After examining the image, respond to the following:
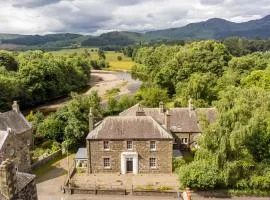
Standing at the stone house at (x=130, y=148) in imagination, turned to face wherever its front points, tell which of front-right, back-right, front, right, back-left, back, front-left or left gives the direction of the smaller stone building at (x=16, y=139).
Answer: right

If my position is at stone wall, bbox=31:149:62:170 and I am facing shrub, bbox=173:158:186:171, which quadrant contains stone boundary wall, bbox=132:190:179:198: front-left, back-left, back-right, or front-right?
front-right

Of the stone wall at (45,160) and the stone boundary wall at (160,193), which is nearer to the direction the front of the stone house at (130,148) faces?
the stone boundary wall

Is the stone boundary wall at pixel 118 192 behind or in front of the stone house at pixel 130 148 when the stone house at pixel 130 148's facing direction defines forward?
in front

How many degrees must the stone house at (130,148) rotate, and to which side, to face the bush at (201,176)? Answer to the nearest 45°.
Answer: approximately 45° to its left

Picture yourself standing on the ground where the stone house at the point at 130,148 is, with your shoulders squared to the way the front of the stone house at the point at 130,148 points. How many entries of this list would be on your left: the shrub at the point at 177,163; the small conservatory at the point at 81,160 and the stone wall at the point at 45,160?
1

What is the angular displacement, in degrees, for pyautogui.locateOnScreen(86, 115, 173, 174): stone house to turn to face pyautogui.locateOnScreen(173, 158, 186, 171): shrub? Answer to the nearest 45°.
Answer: approximately 90° to its left

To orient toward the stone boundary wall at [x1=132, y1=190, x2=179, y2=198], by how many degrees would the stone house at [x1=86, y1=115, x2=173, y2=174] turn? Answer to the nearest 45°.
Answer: approximately 45° to its left

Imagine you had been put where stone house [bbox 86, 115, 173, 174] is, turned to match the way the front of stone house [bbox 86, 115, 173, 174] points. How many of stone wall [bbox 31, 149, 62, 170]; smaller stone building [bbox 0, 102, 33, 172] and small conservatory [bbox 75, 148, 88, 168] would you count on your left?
0

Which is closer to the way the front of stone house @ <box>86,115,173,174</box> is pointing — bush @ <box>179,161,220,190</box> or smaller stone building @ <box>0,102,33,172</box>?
the bush

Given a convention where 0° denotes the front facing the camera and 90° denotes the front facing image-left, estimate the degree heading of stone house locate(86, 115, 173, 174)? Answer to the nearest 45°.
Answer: approximately 0°

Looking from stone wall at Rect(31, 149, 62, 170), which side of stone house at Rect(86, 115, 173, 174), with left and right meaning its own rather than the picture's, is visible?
right

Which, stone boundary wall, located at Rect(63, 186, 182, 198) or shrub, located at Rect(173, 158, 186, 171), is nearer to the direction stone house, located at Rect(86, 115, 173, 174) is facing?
the stone boundary wall
